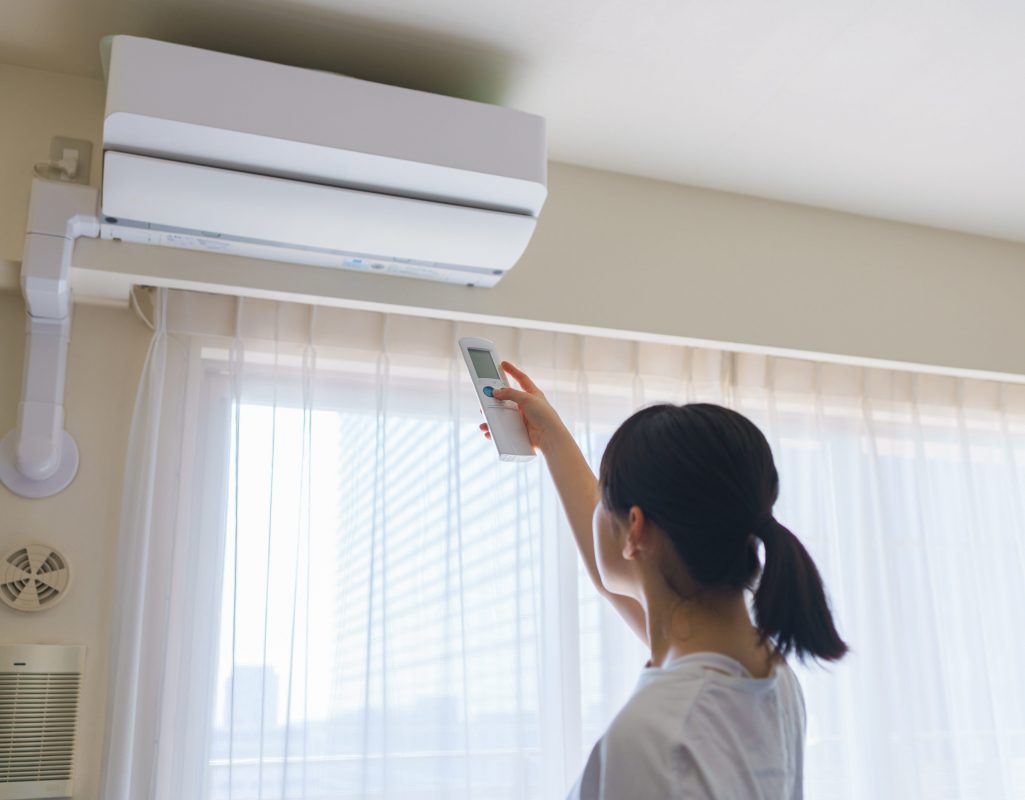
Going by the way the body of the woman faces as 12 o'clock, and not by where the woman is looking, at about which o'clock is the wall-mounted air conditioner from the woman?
The wall-mounted air conditioner is roughly at 12 o'clock from the woman.

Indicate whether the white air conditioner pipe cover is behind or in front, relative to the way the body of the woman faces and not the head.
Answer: in front

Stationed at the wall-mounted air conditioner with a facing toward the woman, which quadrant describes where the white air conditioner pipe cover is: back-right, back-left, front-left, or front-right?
back-right

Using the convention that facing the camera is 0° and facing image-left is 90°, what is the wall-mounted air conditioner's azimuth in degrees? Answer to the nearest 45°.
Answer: approximately 315°

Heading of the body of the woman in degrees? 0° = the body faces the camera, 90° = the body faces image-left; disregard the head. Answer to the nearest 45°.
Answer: approximately 135°

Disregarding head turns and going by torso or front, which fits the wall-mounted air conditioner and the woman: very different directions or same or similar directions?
very different directions

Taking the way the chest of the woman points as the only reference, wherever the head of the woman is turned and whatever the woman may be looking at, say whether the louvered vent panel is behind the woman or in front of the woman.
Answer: in front

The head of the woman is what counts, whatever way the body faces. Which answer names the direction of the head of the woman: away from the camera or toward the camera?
away from the camera

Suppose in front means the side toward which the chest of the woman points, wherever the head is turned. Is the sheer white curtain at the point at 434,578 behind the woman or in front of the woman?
in front

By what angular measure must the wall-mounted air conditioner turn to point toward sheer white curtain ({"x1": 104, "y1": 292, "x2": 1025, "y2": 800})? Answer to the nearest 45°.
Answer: approximately 90° to its left
